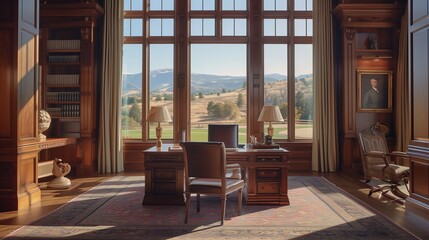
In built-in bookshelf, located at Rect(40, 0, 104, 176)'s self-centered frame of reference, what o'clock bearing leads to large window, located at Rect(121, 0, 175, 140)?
The large window is roughly at 9 o'clock from the built-in bookshelf.

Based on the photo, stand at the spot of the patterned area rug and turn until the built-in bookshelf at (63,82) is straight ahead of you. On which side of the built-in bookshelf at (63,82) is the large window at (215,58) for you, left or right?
right

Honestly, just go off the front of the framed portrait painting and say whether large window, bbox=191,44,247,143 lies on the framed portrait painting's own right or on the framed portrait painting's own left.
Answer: on the framed portrait painting's own right

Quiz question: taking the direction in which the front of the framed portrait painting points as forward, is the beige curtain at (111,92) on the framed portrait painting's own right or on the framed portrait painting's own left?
on the framed portrait painting's own right
